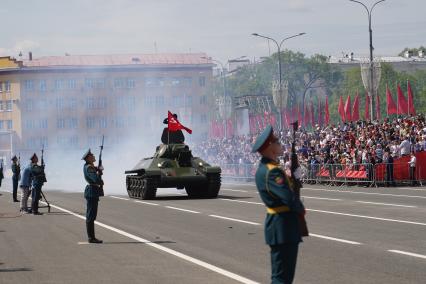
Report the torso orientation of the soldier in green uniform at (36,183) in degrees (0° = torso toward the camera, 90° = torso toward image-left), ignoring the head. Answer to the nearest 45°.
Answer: approximately 270°

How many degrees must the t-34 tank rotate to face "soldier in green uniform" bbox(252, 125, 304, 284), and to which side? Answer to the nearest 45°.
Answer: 0° — it already faces them

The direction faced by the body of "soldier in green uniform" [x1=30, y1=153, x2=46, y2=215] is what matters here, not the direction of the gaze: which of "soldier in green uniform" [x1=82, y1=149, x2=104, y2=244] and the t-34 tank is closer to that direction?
the t-34 tank

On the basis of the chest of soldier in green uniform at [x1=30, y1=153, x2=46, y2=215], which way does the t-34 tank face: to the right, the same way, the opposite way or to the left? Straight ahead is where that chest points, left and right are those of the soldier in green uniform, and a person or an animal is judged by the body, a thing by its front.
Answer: to the right

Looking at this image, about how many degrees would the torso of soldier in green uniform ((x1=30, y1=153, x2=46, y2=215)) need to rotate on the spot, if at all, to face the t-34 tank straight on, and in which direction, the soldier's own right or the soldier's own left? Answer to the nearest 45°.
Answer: approximately 45° to the soldier's own left

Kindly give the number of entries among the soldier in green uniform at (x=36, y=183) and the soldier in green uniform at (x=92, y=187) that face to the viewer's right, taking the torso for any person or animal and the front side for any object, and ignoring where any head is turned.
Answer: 2

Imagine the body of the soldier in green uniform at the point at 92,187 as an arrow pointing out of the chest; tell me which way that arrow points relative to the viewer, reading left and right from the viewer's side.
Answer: facing to the right of the viewer
